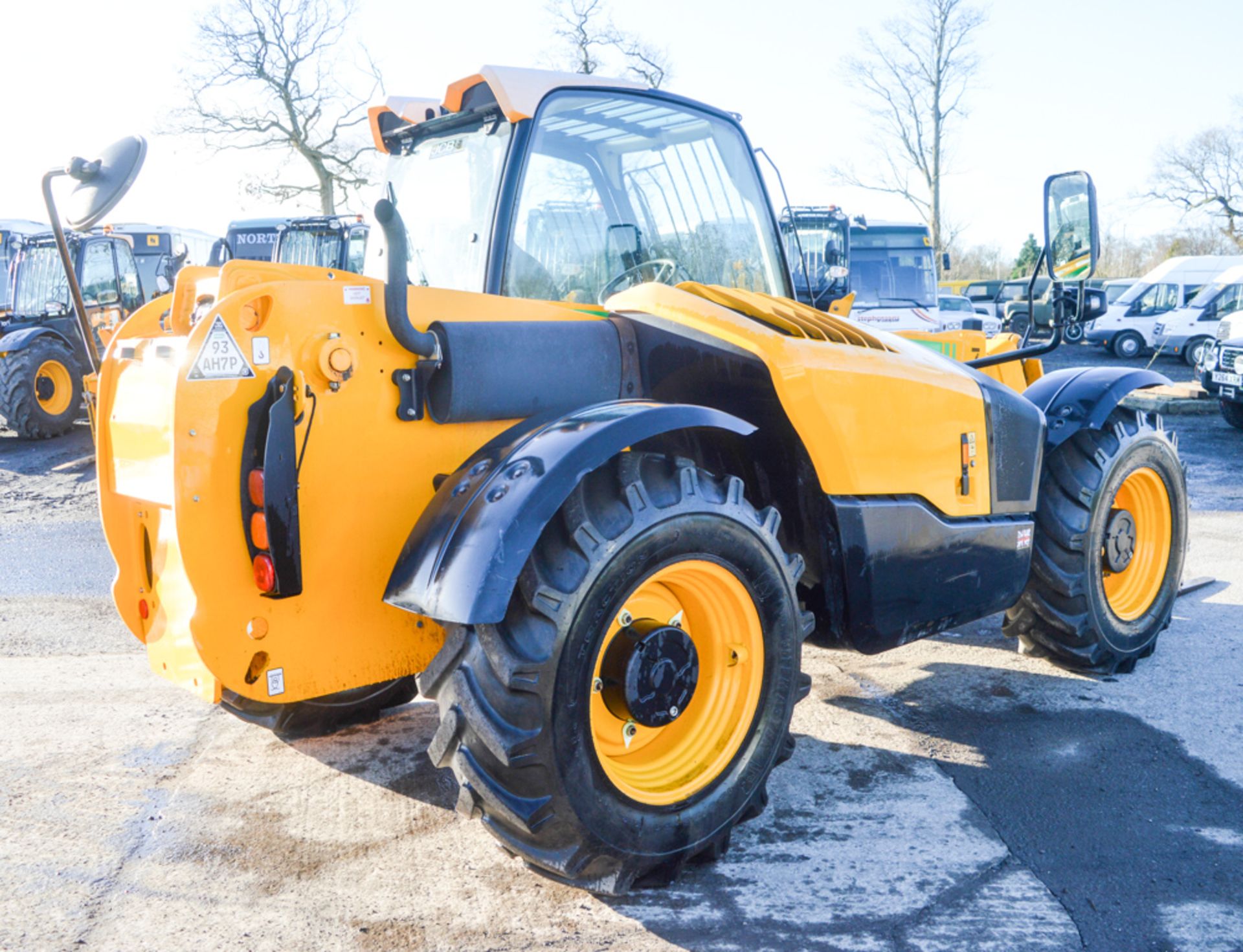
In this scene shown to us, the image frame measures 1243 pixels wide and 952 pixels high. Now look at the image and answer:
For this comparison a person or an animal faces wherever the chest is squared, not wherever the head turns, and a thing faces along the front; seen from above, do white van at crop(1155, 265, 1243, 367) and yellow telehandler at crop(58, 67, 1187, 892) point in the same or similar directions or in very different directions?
very different directions

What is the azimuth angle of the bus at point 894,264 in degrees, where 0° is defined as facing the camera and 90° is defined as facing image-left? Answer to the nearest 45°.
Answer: approximately 0°

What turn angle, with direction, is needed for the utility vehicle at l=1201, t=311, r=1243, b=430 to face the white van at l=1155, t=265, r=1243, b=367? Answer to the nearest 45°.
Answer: approximately 135° to its right

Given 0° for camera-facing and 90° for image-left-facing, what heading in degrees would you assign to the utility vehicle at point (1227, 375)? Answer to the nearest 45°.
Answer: approximately 45°

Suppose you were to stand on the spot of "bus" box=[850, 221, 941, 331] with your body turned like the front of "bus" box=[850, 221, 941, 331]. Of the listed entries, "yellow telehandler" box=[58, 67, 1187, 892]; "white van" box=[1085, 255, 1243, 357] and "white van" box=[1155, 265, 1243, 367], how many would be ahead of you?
1

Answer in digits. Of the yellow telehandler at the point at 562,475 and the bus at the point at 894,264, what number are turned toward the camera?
1

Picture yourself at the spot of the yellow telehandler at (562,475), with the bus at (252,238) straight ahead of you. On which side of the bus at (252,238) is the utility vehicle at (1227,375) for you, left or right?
right

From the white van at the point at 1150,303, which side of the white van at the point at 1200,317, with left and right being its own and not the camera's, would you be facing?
right

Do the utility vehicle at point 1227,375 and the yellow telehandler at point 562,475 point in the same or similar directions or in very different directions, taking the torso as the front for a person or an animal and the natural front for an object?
very different directions
